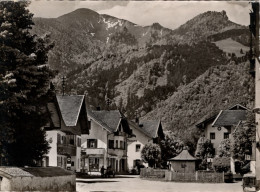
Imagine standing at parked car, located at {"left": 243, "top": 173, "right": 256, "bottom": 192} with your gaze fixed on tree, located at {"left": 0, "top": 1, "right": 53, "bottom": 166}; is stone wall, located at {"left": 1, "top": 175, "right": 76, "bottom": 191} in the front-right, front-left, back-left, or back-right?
front-left
